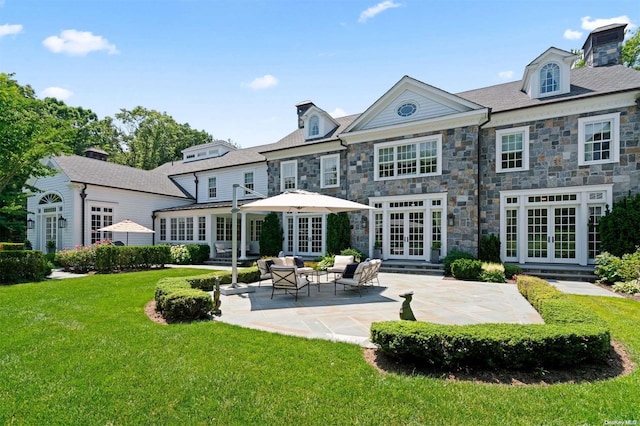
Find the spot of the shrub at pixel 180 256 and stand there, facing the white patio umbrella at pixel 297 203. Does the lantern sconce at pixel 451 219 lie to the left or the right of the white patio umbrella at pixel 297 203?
left

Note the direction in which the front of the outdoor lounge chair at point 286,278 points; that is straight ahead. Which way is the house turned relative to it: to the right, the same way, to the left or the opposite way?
the opposite way

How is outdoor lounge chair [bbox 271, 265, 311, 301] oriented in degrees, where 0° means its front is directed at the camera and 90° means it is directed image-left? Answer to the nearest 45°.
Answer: approximately 225°

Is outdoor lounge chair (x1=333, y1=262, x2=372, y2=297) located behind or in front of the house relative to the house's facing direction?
in front

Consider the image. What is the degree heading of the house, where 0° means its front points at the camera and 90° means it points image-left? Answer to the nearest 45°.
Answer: approximately 45°

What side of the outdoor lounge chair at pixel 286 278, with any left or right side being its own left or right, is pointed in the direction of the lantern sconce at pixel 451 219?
front

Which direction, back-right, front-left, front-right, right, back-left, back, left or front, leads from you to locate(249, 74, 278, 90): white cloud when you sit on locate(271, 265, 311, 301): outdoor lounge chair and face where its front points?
front-left

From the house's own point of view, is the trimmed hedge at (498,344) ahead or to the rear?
ahead
